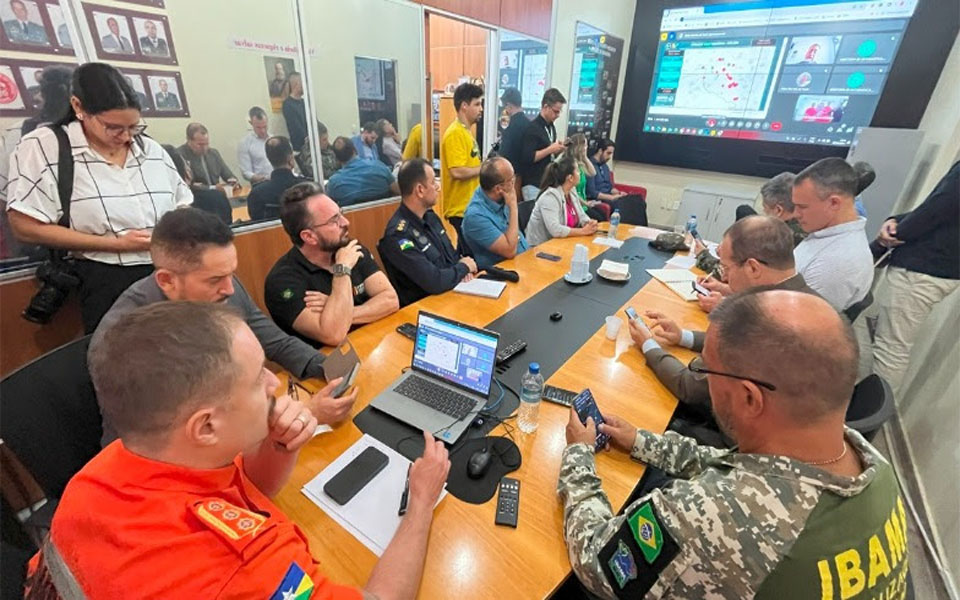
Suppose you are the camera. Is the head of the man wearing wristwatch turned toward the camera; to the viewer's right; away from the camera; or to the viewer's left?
to the viewer's right

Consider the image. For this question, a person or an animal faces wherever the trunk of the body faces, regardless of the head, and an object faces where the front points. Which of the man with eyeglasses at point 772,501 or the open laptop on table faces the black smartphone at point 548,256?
the man with eyeglasses

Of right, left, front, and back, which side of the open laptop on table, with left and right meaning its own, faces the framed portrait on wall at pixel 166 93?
right

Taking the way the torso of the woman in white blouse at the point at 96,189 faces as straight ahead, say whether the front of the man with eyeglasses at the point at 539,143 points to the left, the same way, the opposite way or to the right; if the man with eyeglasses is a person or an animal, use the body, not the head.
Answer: the same way

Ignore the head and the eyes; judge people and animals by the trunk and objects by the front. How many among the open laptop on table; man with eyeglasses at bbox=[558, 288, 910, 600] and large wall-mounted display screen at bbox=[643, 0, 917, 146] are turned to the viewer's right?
0

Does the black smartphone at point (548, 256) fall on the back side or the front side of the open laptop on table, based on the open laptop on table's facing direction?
on the back side

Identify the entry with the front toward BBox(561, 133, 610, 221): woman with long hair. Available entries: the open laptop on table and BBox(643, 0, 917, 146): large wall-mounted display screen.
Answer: the large wall-mounted display screen

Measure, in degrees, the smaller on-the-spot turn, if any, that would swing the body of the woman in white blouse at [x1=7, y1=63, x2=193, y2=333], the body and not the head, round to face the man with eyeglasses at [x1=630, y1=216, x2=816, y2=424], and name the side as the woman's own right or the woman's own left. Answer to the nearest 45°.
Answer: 0° — they already face them

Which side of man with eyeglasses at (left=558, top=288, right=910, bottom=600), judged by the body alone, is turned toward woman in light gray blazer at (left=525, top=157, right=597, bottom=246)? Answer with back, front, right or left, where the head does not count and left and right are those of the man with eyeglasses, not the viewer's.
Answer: front

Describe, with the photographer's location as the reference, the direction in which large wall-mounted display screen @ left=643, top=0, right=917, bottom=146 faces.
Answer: facing the viewer and to the left of the viewer
